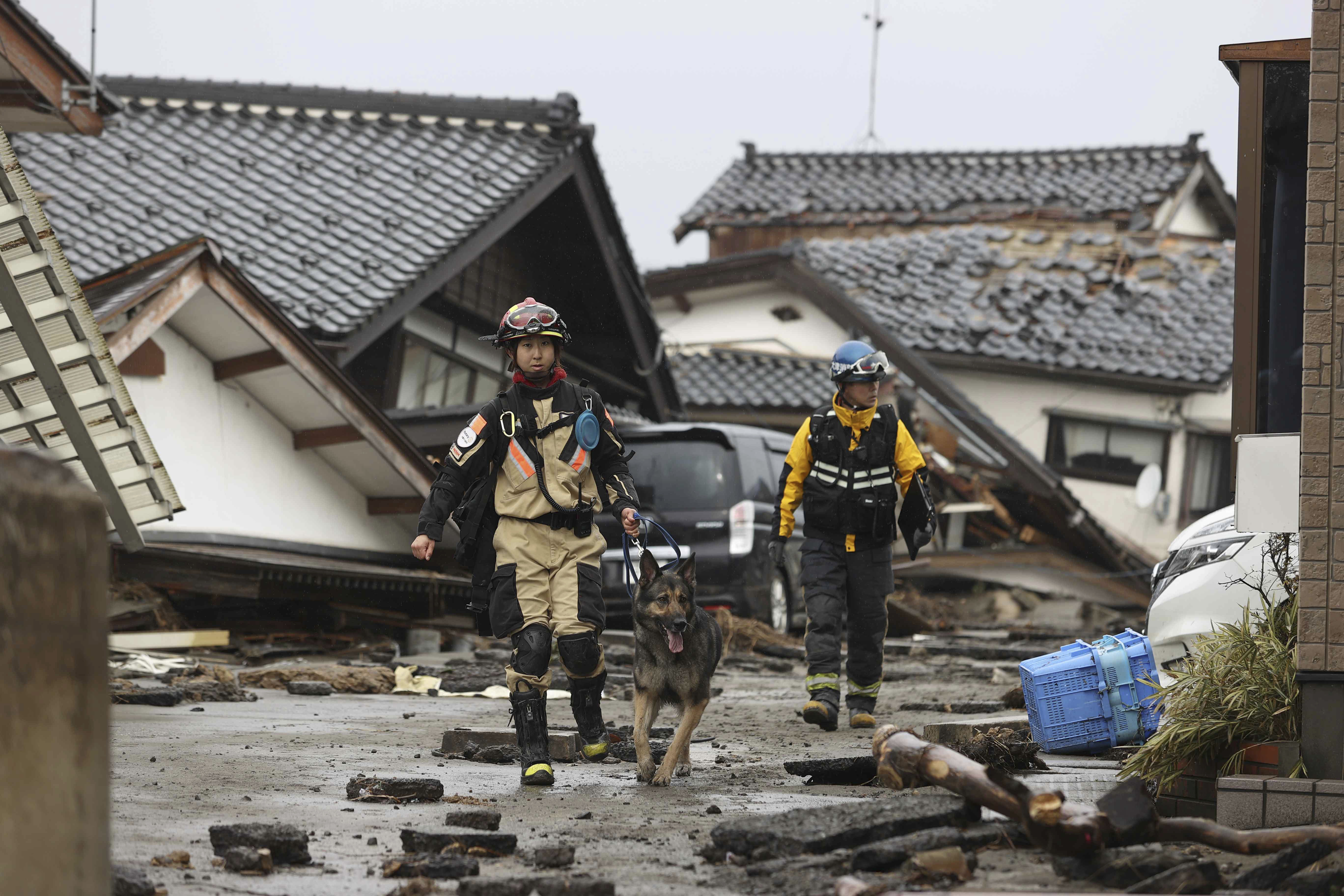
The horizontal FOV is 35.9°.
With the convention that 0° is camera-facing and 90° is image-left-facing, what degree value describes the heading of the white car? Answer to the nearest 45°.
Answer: approximately 45°

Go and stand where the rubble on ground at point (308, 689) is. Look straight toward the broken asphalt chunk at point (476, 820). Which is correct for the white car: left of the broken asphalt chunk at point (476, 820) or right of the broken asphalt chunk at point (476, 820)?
left

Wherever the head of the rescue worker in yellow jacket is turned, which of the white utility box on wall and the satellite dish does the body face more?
the white utility box on wall

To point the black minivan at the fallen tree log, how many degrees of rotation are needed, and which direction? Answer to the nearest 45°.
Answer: approximately 135° to its right

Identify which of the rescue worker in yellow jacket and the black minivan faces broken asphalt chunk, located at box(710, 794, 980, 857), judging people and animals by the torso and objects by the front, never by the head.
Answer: the rescue worker in yellow jacket

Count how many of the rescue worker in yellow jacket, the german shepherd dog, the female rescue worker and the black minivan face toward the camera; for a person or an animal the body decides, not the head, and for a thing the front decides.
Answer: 3

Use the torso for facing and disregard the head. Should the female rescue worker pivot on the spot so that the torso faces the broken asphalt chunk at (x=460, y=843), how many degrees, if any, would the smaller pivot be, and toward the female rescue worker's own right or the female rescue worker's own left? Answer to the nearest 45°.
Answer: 0° — they already face it

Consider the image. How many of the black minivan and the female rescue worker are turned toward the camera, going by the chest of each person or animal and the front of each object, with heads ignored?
1

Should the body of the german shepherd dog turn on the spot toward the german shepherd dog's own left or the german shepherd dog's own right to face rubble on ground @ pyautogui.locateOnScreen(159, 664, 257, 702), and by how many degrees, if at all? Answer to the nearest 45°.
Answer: approximately 135° to the german shepherd dog's own right

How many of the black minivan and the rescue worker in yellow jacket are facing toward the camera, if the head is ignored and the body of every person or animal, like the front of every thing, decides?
1

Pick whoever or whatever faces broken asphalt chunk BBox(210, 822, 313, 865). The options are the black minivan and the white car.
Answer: the white car
